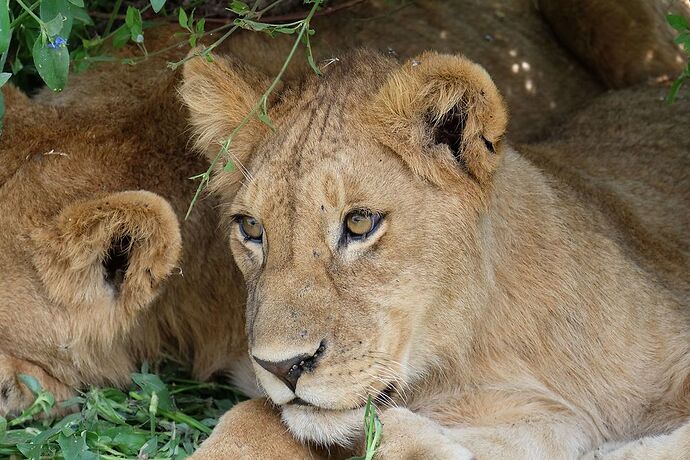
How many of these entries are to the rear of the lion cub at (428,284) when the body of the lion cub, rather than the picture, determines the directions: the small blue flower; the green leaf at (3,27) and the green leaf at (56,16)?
0

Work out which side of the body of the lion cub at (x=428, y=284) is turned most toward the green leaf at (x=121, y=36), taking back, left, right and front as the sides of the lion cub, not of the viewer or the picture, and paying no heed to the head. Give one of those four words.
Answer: right

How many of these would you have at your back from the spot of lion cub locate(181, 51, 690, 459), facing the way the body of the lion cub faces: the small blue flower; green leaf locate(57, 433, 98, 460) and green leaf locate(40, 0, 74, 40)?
0

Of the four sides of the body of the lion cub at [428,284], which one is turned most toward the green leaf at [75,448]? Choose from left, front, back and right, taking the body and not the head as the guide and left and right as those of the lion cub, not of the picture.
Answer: front

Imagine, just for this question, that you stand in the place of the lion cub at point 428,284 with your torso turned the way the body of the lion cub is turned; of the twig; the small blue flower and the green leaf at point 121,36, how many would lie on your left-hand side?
0

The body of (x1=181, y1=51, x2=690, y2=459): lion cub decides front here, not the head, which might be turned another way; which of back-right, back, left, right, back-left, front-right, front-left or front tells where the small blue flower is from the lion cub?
front-right

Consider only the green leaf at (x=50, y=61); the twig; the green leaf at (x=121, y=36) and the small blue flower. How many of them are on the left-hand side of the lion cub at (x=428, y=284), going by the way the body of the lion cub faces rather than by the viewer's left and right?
0

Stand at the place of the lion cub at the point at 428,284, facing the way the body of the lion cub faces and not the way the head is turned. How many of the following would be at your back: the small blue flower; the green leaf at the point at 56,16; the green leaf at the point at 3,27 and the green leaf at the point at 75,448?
0

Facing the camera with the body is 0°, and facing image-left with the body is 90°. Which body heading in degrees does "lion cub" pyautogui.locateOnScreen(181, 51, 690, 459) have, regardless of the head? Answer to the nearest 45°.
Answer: approximately 45°

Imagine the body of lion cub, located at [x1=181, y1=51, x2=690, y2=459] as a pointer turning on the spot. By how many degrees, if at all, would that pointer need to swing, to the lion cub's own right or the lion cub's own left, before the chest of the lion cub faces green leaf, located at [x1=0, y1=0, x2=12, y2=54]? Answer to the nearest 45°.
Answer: approximately 45° to the lion cub's own right

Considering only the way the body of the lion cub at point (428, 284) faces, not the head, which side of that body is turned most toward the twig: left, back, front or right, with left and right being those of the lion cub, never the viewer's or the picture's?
right

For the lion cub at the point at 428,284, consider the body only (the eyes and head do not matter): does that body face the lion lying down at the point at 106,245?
no
